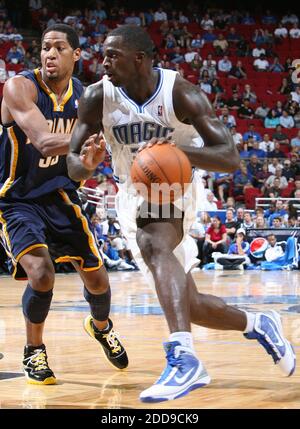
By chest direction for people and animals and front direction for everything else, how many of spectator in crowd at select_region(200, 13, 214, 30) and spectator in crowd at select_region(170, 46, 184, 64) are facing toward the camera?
2

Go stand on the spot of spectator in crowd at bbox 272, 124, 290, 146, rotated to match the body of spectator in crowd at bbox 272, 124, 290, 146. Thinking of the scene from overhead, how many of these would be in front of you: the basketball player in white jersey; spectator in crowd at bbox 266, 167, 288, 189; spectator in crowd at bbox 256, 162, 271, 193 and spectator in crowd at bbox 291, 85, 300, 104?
3

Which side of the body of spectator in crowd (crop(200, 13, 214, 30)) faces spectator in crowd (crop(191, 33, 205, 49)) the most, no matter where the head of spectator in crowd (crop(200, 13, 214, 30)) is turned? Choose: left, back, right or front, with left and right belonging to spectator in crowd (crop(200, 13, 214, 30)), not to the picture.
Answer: front

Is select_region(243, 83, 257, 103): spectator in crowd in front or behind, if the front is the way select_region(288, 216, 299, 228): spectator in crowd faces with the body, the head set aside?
behind

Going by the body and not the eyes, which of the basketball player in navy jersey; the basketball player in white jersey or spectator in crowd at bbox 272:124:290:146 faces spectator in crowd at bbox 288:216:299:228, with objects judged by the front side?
spectator in crowd at bbox 272:124:290:146

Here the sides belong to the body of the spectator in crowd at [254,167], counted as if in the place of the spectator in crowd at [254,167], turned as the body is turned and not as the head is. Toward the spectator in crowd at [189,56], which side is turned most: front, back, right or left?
back
